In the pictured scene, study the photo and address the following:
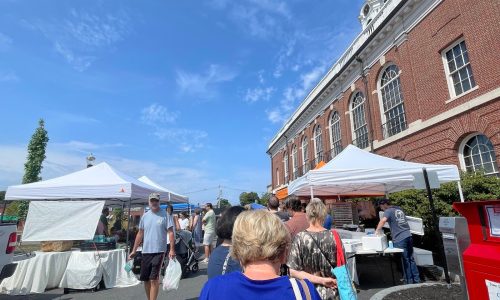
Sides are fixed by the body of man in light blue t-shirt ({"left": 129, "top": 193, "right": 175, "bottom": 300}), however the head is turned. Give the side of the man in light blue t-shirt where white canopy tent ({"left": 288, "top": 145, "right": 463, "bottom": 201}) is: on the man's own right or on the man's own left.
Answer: on the man's own left

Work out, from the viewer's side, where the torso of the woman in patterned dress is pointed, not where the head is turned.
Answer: away from the camera

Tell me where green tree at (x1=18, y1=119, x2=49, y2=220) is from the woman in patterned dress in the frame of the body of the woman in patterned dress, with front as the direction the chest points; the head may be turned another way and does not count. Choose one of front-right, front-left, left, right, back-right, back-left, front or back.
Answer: front-left

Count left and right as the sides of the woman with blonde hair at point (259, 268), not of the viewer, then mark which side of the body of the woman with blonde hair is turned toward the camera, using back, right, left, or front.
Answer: back

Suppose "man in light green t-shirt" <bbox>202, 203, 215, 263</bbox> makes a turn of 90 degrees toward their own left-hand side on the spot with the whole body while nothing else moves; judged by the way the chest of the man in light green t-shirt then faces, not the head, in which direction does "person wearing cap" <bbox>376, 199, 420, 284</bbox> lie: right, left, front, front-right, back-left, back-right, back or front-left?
front-left

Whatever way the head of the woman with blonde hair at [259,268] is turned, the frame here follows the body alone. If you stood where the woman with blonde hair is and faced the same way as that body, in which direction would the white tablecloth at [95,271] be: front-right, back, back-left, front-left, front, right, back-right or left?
front-left

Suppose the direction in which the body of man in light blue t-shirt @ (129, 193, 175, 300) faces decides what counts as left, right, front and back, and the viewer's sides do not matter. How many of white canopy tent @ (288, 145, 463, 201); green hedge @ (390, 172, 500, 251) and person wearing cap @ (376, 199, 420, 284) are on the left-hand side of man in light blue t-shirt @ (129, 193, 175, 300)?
3

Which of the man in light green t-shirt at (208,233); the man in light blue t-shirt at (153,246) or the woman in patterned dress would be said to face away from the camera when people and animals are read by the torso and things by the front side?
the woman in patterned dress

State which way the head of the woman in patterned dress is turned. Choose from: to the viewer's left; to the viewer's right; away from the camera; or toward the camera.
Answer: away from the camera

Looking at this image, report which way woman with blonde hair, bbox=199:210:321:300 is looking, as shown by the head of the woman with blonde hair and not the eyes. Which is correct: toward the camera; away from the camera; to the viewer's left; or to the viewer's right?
away from the camera
